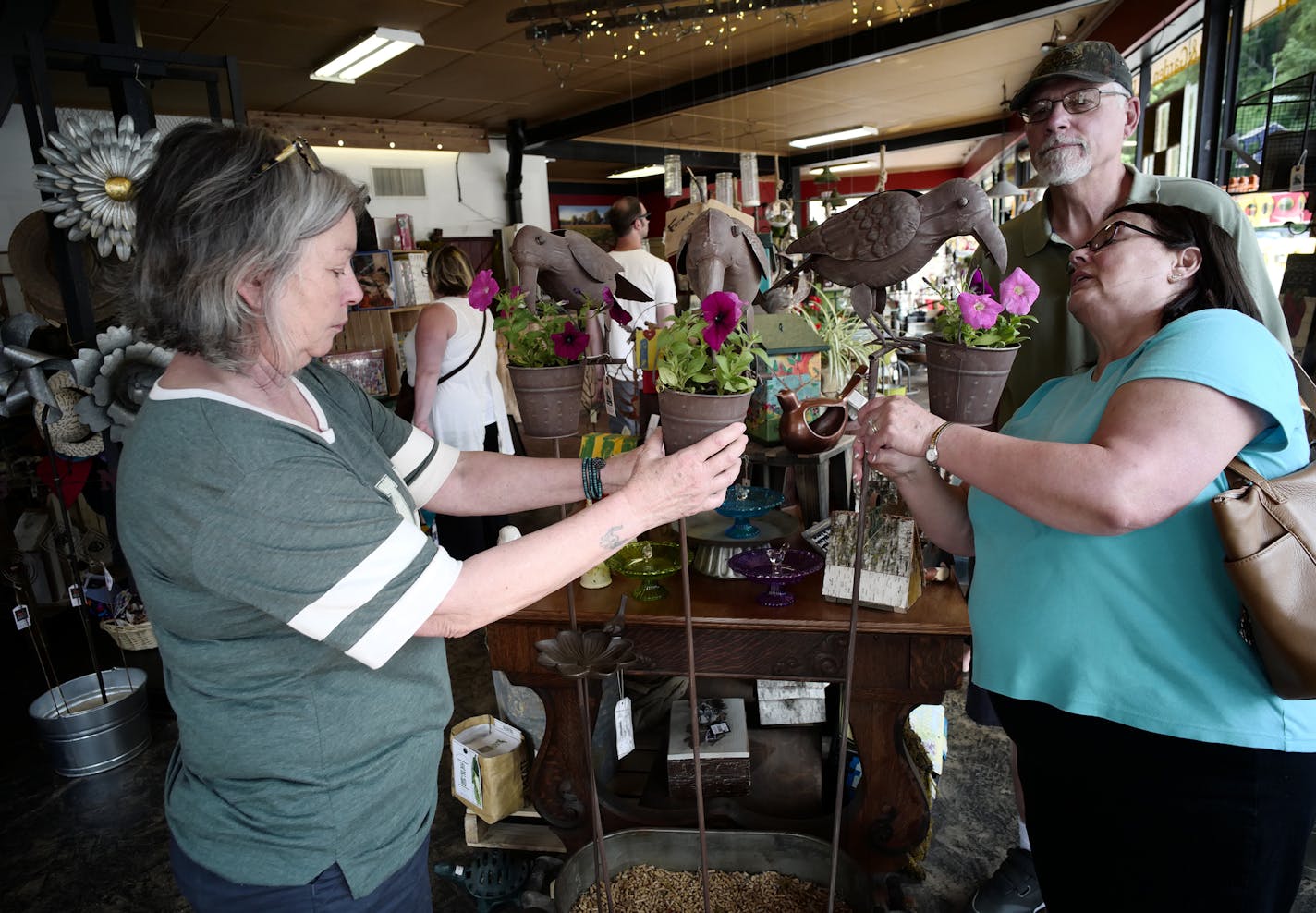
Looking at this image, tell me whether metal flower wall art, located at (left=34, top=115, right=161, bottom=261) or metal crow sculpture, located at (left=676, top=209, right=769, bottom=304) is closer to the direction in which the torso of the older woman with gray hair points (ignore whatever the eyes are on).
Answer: the metal crow sculpture

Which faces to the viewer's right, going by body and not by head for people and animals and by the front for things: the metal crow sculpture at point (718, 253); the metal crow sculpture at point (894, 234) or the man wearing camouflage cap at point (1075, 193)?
the metal crow sculpture at point (894, 234)

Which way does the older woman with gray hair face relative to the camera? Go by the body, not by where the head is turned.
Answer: to the viewer's right

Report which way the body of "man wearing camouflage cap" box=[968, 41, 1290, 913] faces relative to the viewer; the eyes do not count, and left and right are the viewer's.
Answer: facing the viewer and to the left of the viewer

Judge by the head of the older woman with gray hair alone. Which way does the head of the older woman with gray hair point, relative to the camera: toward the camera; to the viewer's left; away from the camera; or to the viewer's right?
to the viewer's right

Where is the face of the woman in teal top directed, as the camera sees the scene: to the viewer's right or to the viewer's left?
to the viewer's left

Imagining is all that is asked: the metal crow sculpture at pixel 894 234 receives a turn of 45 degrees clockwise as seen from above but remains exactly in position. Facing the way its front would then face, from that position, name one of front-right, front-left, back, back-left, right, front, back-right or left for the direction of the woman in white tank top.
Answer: back

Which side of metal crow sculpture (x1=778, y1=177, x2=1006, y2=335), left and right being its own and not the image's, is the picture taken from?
right

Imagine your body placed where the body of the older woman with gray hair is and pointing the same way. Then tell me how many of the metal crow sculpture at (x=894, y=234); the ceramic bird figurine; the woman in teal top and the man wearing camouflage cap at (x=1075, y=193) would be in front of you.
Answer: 4

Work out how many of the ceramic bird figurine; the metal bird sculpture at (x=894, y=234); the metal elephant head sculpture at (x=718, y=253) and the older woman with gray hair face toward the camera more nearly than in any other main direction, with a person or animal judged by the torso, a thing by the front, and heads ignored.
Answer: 1

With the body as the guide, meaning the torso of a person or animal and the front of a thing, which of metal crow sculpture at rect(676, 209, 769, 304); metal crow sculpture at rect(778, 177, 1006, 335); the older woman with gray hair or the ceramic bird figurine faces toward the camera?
metal crow sculpture at rect(676, 209, 769, 304)

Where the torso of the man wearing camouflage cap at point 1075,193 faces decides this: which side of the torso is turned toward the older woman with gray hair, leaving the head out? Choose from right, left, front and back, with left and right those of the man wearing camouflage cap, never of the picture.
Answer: front

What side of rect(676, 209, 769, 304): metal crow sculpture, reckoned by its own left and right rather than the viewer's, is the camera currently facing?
front
